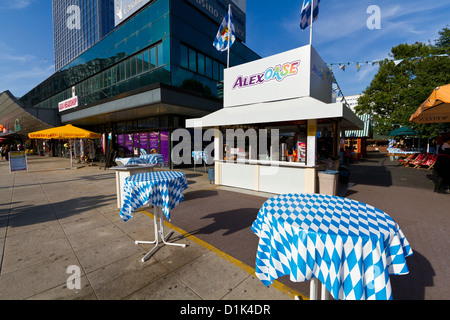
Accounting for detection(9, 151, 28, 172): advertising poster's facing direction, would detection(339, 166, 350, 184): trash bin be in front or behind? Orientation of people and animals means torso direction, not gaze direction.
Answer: in front

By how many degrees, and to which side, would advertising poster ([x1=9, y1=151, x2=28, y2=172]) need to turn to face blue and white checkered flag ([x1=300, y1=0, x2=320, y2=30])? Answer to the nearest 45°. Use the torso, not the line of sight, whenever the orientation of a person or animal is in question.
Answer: approximately 45° to its left

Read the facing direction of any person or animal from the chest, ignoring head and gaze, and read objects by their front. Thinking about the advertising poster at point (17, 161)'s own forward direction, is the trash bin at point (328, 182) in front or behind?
in front

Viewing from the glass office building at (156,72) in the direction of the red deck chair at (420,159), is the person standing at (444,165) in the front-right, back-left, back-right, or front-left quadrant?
front-right

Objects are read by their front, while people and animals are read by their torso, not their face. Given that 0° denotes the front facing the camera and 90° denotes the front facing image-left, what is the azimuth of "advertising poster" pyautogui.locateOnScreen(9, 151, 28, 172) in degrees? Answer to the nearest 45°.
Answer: approximately 0°

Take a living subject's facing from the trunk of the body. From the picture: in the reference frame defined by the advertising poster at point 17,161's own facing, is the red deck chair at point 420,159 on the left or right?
on its left

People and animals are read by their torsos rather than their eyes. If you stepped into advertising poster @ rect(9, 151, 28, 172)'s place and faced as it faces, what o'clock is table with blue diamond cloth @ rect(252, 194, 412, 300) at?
The table with blue diamond cloth is roughly at 12 o'clock from the advertising poster.

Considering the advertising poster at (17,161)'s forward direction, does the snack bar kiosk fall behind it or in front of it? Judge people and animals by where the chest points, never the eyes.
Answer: in front

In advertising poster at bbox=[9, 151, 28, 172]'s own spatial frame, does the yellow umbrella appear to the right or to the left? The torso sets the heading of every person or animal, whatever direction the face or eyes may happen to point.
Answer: on its left

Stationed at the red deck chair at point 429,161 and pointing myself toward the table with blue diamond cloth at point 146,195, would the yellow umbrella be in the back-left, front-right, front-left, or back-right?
front-right

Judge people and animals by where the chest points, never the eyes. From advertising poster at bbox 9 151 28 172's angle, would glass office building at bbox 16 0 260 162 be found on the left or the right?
on its left
